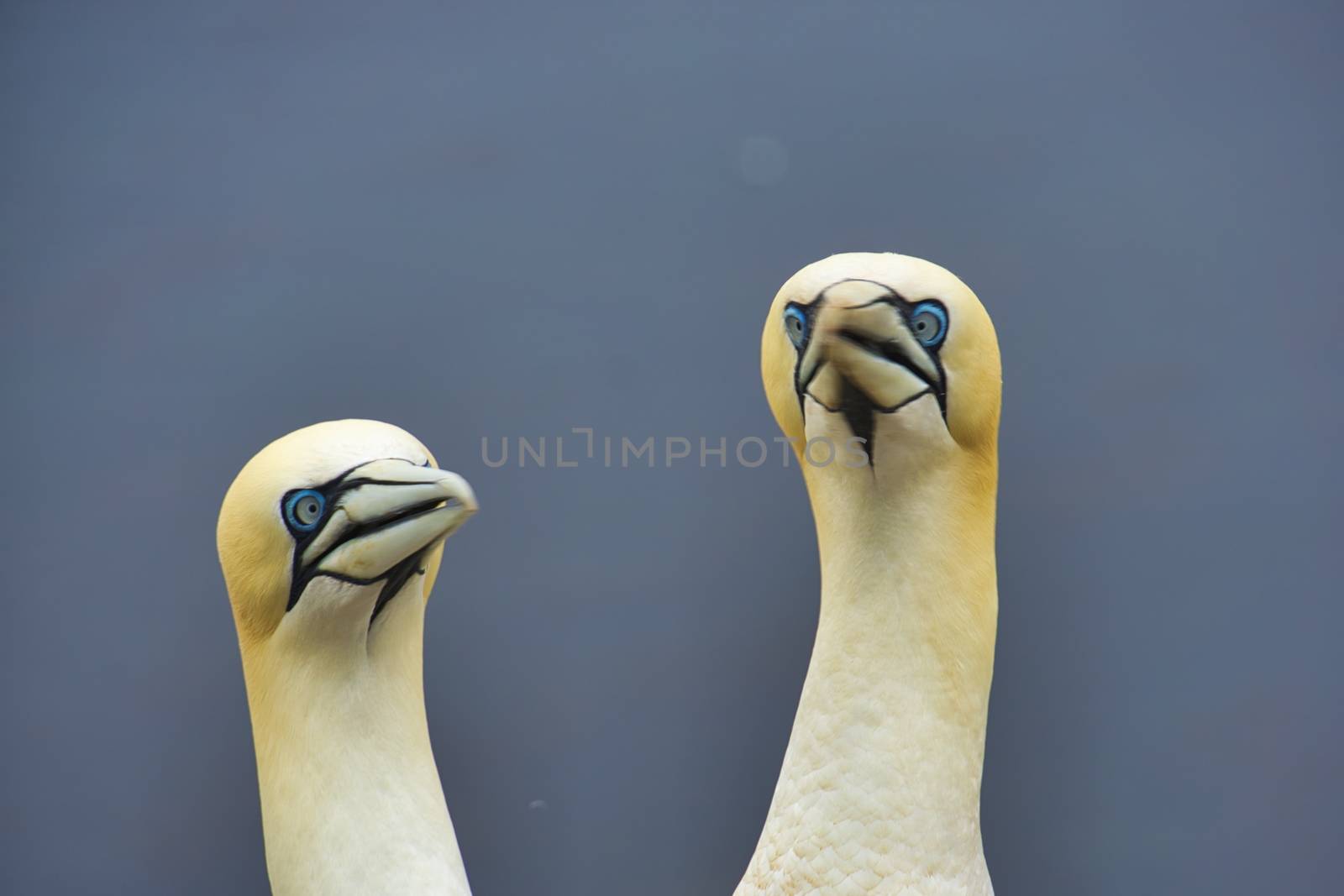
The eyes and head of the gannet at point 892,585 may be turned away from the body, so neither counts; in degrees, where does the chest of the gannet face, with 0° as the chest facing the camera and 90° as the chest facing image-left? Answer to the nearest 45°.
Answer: approximately 0°
